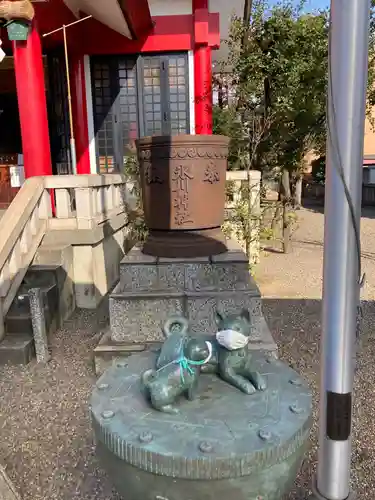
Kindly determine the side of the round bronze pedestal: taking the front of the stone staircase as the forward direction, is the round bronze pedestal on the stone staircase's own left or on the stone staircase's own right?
on the stone staircase's own left

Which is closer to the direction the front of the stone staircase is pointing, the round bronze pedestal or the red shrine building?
the round bronze pedestal

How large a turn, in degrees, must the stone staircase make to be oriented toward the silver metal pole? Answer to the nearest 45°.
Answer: approximately 45° to its left

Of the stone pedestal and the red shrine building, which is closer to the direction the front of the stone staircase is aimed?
the stone pedestal

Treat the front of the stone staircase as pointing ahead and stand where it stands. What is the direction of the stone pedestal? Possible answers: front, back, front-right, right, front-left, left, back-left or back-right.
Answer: left
